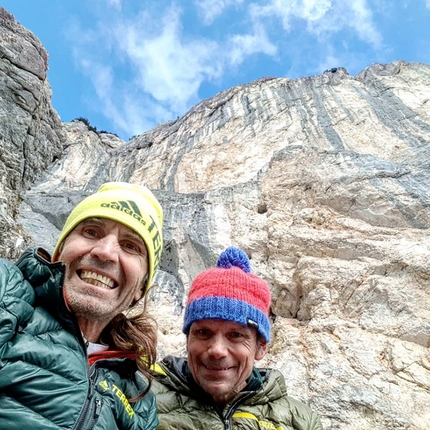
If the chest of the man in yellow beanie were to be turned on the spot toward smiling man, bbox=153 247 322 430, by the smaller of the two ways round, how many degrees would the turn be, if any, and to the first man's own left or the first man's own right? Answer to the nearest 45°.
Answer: approximately 135° to the first man's own left

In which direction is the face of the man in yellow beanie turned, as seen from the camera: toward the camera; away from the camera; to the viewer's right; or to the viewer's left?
toward the camera

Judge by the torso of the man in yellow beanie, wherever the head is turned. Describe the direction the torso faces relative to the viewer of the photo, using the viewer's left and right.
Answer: facing the viewer

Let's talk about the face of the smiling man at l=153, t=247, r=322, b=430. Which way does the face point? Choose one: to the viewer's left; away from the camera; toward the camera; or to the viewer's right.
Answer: toward the camera
